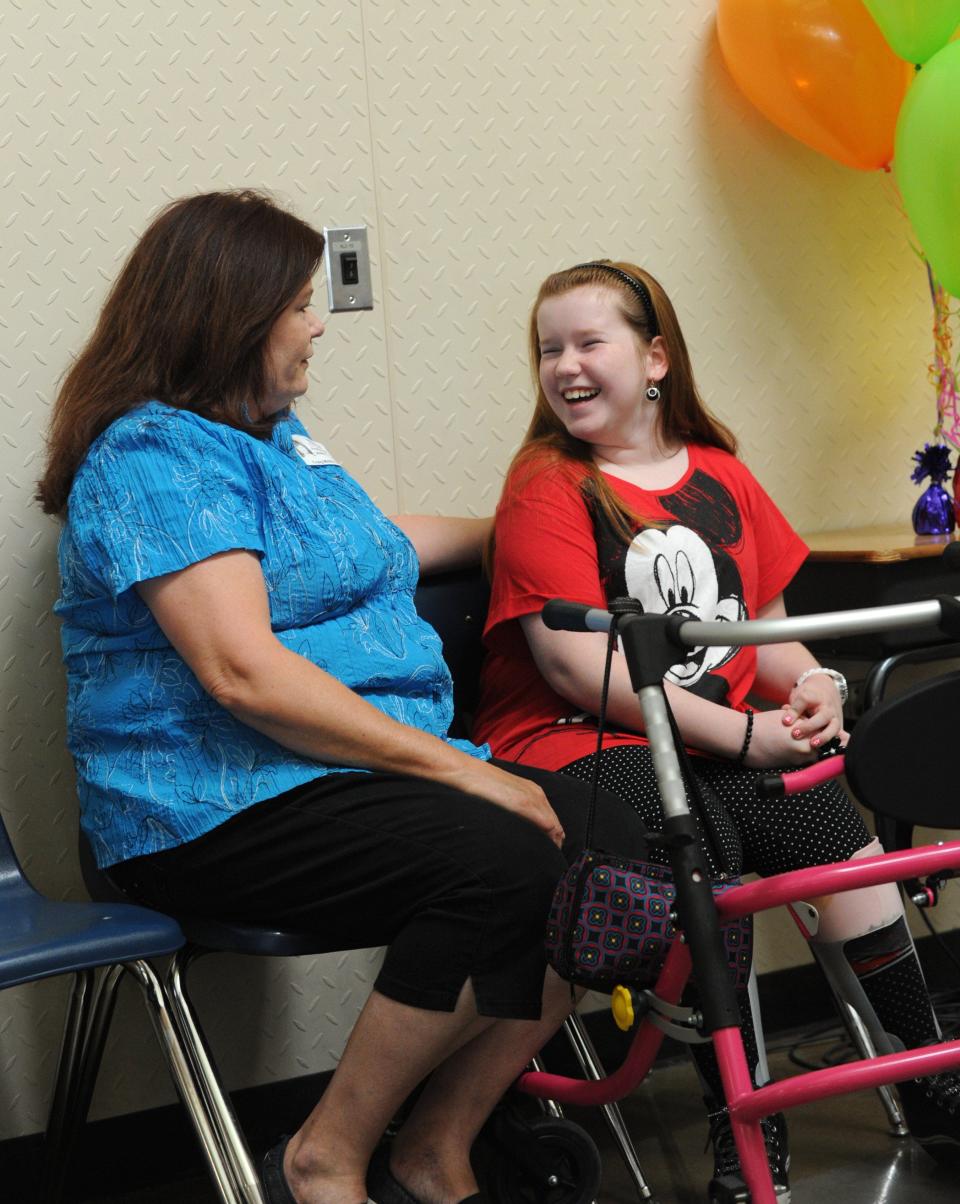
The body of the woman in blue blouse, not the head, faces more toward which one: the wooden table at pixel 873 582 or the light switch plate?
the wooden table

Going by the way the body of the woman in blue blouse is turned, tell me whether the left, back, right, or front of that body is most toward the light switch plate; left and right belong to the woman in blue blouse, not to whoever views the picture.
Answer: left

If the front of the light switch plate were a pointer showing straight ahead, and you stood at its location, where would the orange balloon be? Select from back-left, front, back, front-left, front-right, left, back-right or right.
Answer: front-left

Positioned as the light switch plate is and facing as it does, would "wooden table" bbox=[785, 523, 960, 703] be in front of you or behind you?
in front

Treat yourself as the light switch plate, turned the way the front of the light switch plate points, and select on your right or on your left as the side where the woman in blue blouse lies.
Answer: on your right

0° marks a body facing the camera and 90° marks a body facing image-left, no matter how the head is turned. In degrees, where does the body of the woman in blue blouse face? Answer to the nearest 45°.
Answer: approximately 270°

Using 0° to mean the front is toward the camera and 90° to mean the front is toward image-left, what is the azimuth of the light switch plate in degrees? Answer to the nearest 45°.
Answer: approximately 315°

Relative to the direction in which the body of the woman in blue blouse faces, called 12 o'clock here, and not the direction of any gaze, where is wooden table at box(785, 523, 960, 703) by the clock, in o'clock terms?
The wooden table is roughly at 11 o'clock from the woman in blue blouse.

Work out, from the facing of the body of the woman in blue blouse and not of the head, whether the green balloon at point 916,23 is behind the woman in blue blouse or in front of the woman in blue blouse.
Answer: in front

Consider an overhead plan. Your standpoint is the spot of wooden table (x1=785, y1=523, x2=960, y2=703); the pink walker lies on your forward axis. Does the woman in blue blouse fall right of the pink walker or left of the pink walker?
right

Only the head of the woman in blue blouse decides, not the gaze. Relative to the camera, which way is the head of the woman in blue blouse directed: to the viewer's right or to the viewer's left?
to the viewer's right

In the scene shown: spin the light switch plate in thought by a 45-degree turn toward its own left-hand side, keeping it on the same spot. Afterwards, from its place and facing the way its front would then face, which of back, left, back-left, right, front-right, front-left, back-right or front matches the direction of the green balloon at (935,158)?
front

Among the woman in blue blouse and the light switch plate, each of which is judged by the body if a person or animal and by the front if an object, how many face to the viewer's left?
0
